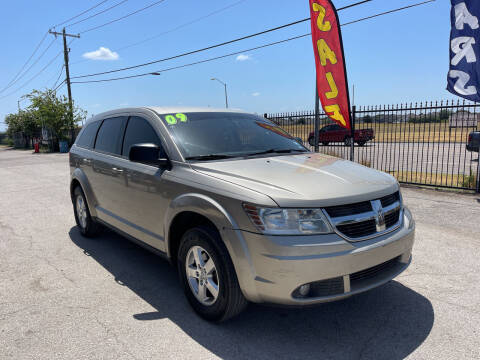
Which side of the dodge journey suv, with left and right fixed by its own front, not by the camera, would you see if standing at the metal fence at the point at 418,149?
left

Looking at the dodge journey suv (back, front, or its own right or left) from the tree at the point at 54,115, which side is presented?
back

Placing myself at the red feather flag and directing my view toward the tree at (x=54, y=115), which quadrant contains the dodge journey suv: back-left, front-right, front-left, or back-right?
back-left

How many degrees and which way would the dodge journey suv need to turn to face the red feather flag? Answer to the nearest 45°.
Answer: approximately 135° to its left

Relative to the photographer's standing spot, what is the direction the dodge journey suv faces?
facing the viewer and to the right of the viewer
